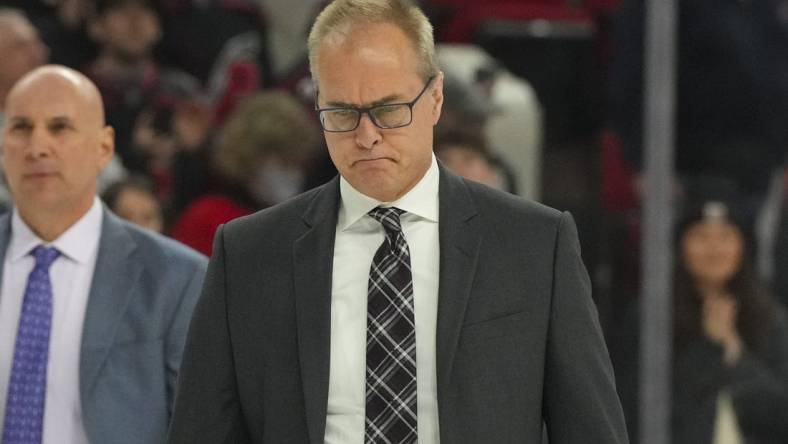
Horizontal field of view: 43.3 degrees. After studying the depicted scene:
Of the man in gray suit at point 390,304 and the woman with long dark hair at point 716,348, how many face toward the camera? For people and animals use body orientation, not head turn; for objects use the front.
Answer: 2

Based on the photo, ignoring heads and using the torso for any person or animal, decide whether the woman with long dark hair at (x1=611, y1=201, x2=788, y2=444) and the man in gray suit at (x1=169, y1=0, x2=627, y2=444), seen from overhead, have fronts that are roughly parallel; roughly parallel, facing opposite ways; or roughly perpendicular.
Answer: roughly parallel

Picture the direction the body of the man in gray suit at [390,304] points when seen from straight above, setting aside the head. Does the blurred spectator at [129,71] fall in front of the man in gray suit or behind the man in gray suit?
behind

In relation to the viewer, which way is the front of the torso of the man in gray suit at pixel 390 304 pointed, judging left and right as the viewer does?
facing the viewer

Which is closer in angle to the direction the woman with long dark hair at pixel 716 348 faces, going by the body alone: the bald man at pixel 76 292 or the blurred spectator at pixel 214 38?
the bald man

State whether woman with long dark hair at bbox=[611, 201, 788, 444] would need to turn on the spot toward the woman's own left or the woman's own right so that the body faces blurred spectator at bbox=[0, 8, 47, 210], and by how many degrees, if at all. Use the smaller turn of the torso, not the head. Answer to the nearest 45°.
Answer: approximately 90° to the woman's own right
